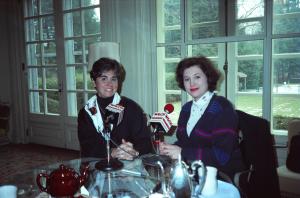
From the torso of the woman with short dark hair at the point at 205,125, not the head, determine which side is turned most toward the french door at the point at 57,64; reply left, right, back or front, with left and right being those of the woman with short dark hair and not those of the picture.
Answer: right

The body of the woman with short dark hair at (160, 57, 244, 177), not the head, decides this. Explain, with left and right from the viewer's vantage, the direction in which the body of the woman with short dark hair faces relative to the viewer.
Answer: facing the viewer and to the left of the viewer

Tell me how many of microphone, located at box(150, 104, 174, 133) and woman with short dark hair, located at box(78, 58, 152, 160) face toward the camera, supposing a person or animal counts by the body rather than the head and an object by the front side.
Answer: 1

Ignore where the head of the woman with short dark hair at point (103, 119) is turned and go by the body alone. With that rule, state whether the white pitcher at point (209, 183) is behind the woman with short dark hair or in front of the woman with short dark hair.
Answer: in front

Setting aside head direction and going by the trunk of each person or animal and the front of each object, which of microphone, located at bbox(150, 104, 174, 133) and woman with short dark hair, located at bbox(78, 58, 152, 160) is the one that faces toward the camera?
the woman with short dark hair

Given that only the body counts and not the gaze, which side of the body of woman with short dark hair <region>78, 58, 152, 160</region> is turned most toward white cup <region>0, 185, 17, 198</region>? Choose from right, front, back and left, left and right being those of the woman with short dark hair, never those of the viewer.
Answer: front

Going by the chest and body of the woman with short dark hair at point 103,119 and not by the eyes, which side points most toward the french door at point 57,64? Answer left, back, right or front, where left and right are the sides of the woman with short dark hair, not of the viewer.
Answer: back

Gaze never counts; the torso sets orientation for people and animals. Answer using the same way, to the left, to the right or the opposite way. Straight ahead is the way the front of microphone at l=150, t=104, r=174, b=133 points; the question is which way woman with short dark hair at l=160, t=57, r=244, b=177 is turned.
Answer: the opposite way

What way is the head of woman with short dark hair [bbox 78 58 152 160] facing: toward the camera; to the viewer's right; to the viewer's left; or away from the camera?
toward the camera

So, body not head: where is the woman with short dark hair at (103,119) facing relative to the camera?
toward the camera

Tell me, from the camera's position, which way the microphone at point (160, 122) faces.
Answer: facing away from the viewer and to the right of the viewer
